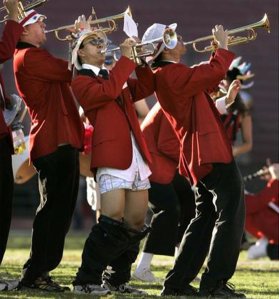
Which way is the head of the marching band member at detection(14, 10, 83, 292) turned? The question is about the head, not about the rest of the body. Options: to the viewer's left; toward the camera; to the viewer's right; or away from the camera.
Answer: to the viewer's right

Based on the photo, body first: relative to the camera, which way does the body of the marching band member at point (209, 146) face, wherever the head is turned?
to the viewer's right

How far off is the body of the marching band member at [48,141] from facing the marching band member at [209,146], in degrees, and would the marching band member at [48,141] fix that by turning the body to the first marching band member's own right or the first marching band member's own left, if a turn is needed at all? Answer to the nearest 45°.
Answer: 0° — they already face them

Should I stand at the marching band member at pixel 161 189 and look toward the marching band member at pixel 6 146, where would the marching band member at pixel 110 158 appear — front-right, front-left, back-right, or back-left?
front-left

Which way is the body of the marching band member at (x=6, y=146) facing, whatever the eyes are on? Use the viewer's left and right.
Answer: facing to the right of the viewer

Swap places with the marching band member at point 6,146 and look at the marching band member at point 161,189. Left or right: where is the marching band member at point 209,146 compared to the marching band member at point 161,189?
right

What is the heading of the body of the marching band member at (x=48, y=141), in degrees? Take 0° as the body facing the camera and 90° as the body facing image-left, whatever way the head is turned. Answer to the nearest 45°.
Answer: approximately 270°

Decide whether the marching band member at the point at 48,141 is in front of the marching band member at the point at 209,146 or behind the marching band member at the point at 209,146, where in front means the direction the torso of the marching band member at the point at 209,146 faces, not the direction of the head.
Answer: behind

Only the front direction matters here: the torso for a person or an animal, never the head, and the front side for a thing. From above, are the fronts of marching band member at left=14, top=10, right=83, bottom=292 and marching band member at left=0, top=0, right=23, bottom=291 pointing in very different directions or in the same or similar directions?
same or similar directions

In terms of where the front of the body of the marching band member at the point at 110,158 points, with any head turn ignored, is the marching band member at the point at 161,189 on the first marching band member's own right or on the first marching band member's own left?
on the first marching band member's own left

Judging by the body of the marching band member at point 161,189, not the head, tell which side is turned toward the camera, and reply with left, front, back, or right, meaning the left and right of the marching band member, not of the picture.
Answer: right

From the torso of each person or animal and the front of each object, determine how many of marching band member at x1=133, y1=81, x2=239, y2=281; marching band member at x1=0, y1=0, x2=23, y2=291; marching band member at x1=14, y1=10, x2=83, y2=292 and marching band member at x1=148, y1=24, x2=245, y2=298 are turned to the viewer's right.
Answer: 4
